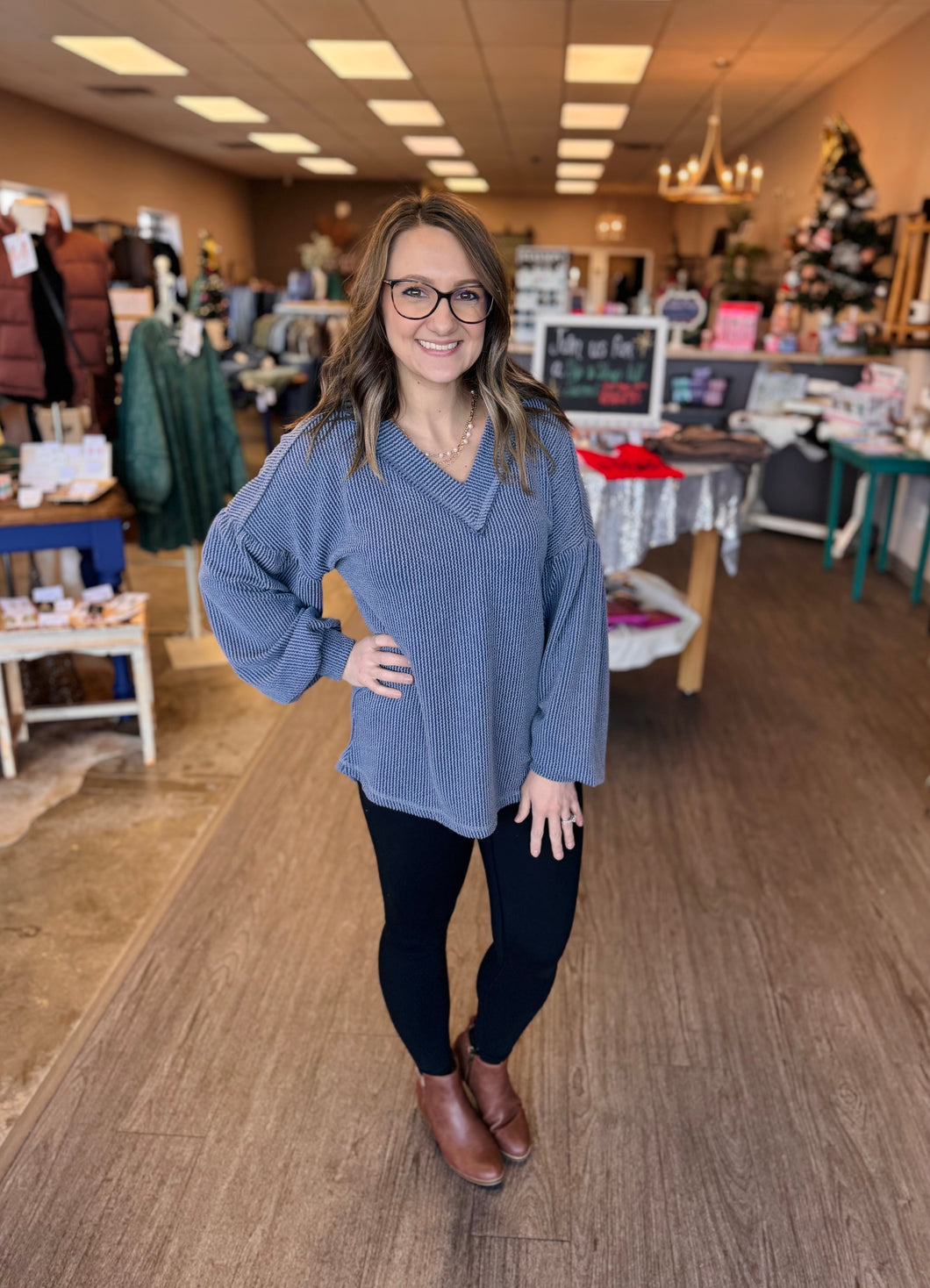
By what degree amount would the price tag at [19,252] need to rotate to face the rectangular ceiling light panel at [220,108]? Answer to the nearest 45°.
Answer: approximately 180°

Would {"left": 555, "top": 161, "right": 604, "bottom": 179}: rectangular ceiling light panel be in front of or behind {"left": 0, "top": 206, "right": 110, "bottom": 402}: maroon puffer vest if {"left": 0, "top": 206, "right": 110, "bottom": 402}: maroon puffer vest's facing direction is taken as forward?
behind

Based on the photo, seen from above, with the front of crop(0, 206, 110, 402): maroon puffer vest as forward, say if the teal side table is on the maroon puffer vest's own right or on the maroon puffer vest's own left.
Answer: on the maroon puffer vest's own left

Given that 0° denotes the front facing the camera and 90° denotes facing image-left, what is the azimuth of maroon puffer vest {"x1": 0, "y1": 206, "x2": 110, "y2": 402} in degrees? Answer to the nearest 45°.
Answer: approximately 0°

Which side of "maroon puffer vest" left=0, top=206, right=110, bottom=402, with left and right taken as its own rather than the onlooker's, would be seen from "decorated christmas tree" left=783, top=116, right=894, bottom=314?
left

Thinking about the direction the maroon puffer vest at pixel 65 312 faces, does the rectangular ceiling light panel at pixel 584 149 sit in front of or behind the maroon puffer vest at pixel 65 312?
behind

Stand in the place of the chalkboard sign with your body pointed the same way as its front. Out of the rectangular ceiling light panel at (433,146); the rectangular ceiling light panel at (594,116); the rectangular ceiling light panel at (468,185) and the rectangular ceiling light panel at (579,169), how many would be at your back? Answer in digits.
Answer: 4

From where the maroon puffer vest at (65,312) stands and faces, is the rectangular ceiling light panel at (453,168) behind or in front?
behind

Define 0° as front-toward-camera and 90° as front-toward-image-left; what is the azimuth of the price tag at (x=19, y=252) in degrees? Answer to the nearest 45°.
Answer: approximately 0°
